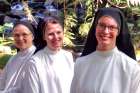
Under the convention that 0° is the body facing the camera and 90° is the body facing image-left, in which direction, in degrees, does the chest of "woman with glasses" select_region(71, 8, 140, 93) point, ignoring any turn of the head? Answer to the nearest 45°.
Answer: approximately 0°

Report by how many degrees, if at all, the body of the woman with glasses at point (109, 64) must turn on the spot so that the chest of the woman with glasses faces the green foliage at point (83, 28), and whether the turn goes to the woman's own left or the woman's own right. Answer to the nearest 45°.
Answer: approximately 180°

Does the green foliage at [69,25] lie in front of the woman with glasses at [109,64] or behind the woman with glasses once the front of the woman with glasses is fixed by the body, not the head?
behind
